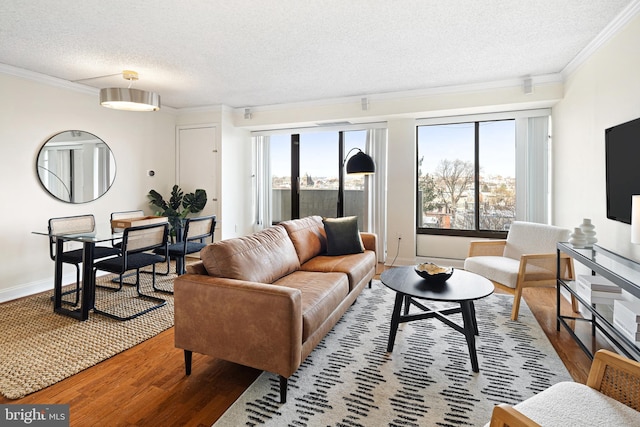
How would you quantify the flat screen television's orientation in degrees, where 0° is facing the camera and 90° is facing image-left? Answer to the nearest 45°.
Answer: approximately 45°

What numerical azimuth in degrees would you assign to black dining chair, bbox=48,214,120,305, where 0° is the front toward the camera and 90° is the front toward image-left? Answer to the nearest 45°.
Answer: approximately 315°

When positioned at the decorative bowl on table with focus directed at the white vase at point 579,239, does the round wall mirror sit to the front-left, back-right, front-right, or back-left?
back-left

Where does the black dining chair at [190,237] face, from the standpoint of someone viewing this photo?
facing away from the viewer and to the left of the viewer

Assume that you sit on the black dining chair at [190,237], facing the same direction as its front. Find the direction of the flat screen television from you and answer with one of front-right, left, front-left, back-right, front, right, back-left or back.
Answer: back

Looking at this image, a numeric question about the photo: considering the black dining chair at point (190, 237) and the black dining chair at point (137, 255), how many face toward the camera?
0

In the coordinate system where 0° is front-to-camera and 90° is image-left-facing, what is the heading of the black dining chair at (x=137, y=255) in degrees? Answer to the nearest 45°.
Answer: approximately 135°

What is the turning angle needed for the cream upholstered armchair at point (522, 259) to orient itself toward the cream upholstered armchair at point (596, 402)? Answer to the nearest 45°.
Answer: approximately 45° to its left

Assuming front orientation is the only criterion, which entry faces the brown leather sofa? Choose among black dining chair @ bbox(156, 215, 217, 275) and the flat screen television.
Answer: the flat screen television

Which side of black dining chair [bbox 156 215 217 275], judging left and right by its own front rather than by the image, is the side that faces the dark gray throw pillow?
back

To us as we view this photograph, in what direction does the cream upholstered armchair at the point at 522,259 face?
facing the viewer and to the left of the viewer

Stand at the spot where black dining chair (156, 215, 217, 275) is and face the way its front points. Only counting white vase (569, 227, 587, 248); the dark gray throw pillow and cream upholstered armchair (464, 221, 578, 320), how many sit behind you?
3
